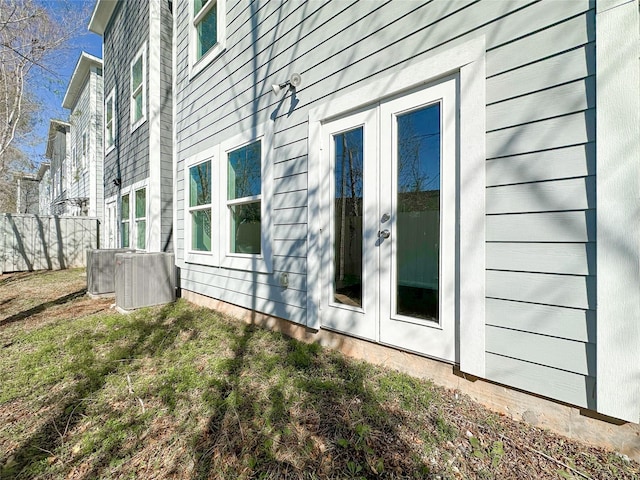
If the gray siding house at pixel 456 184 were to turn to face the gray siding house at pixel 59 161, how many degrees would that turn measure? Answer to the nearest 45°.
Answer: approximately 90° to its right

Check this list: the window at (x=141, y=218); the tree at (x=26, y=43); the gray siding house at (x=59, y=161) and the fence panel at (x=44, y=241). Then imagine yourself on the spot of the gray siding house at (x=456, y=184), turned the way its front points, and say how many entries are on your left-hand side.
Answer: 0

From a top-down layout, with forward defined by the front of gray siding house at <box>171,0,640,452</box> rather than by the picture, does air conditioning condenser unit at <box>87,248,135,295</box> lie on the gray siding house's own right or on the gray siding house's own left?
on the gray siding house's own right

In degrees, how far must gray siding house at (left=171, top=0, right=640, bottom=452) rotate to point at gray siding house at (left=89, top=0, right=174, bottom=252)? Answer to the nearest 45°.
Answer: approximately 90° to its right

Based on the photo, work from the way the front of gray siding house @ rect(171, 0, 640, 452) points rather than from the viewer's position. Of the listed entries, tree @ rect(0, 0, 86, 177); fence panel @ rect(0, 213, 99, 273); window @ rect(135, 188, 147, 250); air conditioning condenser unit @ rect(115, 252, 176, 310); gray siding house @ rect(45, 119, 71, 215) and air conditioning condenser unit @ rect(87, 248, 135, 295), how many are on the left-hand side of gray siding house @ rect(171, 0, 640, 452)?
0

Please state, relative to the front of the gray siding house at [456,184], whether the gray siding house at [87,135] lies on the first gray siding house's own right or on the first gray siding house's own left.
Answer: on the first gray siding house's own right

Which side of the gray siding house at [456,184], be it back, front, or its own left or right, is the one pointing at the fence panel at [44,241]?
right

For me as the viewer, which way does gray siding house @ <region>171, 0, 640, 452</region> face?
facing the viewer and to the left of the viewer

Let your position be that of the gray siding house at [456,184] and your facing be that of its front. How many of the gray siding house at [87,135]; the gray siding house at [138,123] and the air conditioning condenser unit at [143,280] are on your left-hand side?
0

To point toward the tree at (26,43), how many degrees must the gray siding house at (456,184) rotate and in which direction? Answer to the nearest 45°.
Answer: approximately 45° to its right

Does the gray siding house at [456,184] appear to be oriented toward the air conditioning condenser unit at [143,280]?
no
